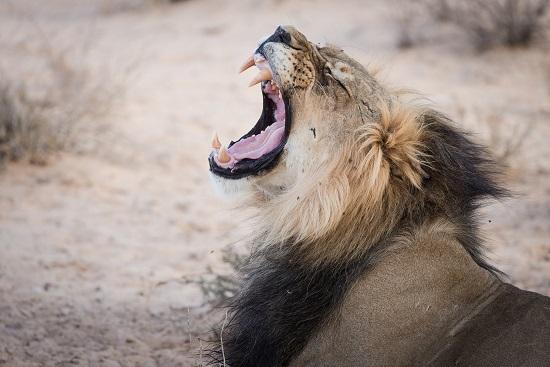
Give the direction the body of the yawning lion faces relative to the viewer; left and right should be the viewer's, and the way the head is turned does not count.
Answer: facing to the left of the viewer
